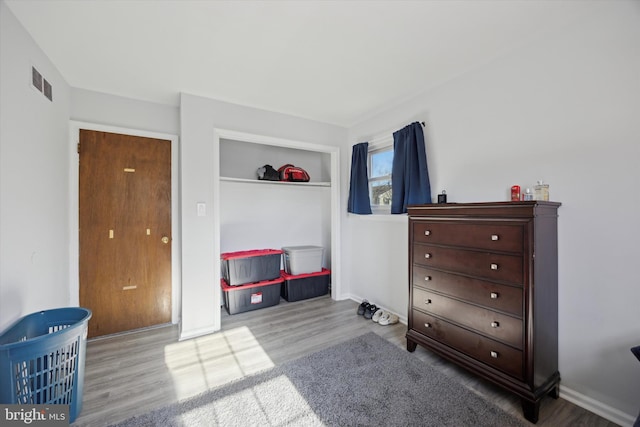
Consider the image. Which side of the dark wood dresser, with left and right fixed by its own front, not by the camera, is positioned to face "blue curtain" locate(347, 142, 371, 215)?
right

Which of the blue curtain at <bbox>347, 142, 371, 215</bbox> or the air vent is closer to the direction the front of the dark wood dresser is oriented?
the air vent

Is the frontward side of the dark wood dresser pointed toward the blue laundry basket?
yes

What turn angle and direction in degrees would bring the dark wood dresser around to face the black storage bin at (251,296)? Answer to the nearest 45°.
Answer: approximately 45° to its right

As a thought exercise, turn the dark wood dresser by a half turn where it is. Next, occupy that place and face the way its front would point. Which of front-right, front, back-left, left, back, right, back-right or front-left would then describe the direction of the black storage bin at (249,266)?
back-left

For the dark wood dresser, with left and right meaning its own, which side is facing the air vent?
front

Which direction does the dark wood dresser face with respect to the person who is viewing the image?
facing the viewer and to the left of the viewer

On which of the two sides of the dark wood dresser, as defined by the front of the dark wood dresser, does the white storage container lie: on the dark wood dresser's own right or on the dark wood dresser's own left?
on the dark wood dresser's own right
